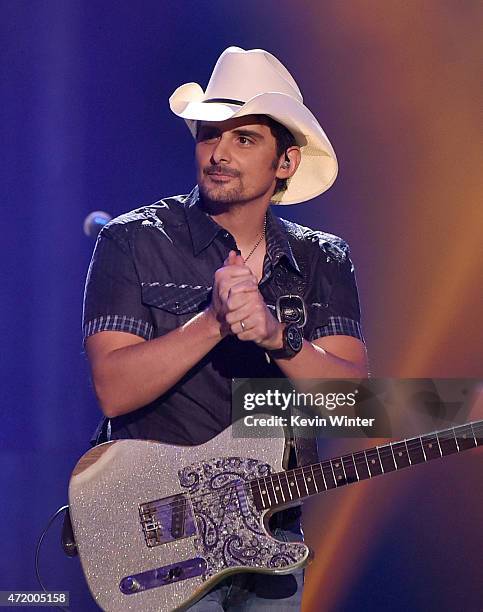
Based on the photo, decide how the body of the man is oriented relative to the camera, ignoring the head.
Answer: toward the camera
